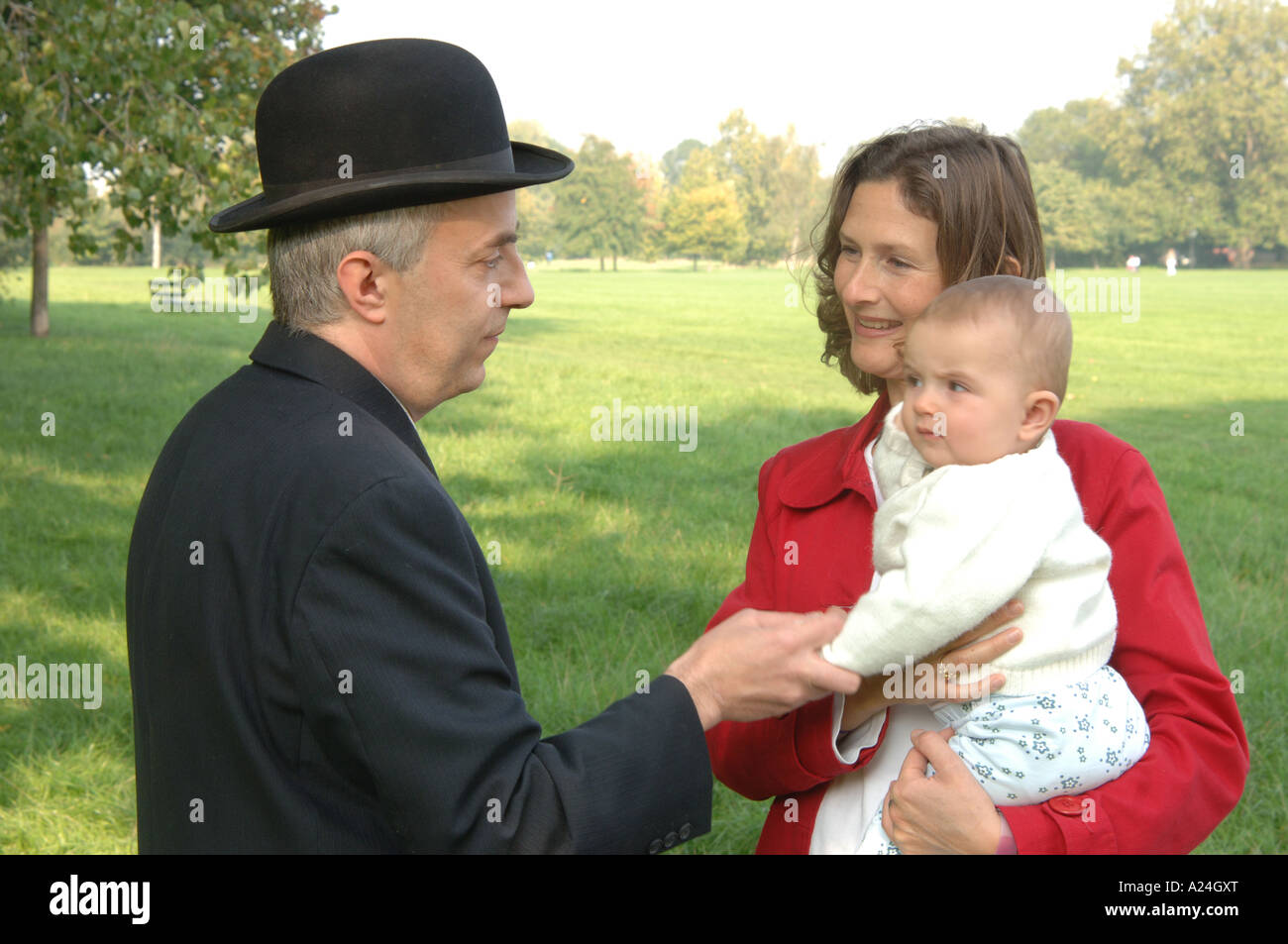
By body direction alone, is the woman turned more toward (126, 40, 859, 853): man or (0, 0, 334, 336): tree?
the man

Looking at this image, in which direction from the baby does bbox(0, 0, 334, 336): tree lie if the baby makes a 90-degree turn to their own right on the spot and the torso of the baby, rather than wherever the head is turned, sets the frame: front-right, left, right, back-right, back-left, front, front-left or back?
front-left

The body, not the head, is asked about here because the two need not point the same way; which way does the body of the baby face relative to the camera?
to the viewer's left

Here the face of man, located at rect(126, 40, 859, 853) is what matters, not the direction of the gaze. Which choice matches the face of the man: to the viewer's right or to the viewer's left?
to the viewer's right

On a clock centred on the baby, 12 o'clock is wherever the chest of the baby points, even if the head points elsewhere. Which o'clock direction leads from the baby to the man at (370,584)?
The man is roughly at 11 o'clock from the baby.

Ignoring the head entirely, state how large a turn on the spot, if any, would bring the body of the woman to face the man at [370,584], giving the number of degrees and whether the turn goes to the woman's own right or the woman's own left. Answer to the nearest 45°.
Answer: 0° — they already face them

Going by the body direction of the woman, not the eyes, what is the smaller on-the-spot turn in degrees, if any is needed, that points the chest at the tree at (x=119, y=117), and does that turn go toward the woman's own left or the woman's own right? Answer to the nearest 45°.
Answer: approximately 90° to the woman's own right

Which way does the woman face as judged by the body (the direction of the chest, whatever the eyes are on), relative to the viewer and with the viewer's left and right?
facing the viewer and to the left of the viewer
